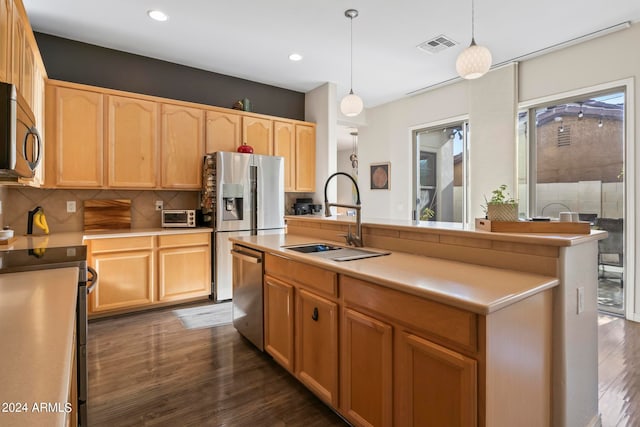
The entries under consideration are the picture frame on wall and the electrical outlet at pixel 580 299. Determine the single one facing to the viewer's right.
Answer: the electrical outlet

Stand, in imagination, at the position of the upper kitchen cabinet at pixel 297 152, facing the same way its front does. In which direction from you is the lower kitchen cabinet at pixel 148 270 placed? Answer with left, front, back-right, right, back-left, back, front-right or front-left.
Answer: right

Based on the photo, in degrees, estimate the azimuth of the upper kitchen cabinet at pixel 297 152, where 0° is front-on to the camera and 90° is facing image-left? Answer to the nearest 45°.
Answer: approximately 315°

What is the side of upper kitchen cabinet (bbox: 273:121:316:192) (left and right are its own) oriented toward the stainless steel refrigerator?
right

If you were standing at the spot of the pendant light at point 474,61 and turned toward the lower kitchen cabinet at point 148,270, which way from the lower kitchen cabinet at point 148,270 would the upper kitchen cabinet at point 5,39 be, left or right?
left

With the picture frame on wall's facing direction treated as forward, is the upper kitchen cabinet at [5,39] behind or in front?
in front

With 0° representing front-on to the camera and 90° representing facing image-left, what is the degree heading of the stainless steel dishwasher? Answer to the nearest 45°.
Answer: approximately 45°

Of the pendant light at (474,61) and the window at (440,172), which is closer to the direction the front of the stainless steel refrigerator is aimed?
the pendant light

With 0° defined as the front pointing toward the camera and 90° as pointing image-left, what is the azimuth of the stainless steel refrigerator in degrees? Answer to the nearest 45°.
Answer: approximately 315°

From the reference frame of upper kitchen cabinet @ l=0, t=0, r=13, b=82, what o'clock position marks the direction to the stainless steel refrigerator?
The stainless steel refrigerator is roughly at 11 o'clock from the upper kitchen cabinet.

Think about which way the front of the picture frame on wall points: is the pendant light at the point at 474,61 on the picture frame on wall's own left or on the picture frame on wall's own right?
on the picture frame on wall's own left

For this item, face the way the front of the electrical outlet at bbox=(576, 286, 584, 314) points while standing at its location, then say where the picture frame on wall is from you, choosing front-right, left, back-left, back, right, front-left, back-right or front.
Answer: back-left

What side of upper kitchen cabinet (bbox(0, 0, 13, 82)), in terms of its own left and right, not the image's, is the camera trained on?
right
